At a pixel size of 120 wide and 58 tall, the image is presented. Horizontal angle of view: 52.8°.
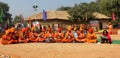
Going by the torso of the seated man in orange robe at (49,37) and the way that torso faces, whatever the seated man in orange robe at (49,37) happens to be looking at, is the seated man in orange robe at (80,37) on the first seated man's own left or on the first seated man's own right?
on the first seated man's own left

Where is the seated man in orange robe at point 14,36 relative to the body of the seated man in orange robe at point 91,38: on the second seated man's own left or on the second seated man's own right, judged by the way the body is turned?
on the second seated man's own right

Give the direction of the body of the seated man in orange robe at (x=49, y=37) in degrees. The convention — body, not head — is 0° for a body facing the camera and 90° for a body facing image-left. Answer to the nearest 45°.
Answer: approximately 0°

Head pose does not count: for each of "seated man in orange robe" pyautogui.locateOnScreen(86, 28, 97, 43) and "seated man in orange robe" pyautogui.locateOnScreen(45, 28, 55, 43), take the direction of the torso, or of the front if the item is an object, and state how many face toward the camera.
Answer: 2

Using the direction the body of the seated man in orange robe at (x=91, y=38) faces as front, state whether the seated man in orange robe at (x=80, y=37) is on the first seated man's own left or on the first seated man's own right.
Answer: on the first seated man's own right

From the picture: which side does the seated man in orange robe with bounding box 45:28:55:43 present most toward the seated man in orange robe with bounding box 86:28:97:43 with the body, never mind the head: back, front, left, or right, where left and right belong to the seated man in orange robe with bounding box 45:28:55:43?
left

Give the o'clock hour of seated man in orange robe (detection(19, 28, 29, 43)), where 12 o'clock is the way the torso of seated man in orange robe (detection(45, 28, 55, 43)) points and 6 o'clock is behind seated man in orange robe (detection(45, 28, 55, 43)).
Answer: seated man in orange robe (detection(19, 28, 29, 43)) is roughly at 3 o'clock from seated man in orange robe (detection(45, 28, 55, 43)).

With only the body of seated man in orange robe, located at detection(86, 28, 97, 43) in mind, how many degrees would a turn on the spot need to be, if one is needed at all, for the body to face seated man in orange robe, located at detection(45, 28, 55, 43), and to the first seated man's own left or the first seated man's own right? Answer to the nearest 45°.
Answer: approximately 90° to the first seated man's own right
